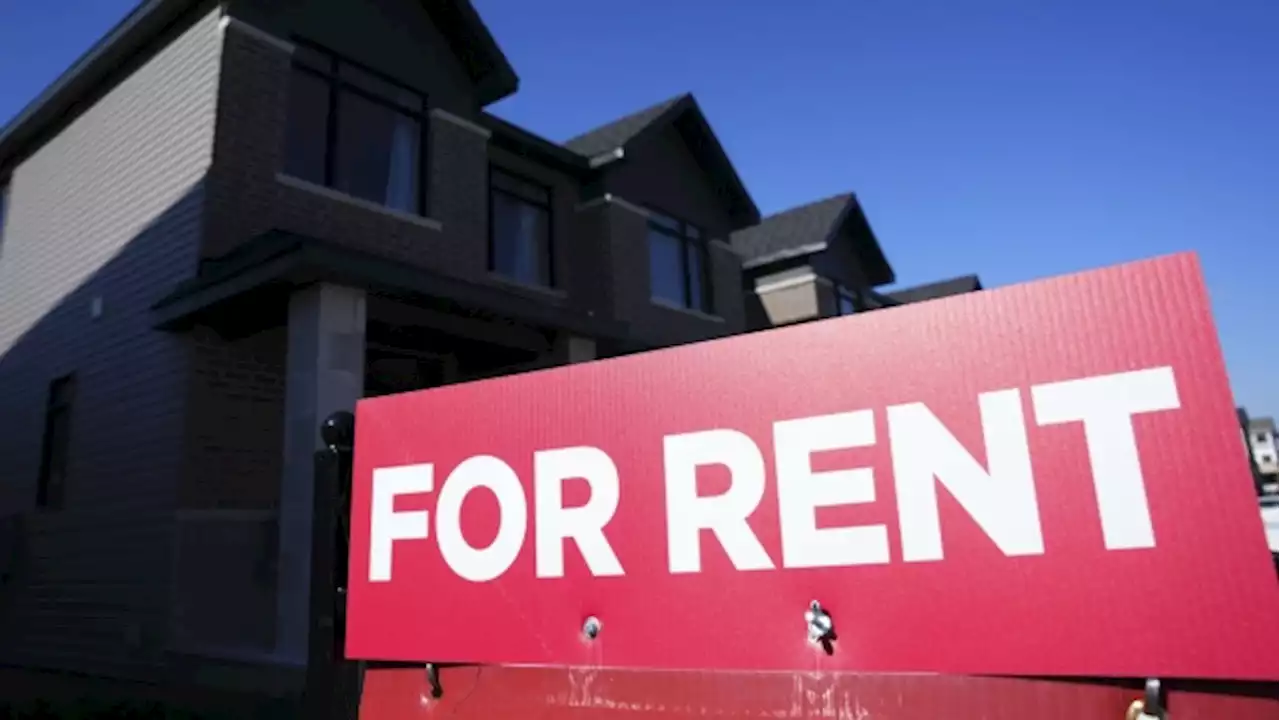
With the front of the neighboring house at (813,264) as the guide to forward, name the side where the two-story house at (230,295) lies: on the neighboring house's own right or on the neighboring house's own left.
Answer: on the neighboring house's own right

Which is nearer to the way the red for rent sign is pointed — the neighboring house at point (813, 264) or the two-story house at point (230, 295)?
the two-story house

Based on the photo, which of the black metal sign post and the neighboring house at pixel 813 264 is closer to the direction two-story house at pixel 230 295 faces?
the black metal sign post

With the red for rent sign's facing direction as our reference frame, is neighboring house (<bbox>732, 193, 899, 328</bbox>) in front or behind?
behind

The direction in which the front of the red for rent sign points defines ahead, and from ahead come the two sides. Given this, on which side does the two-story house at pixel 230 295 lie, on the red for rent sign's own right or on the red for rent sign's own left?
on the red for rent sign's own right

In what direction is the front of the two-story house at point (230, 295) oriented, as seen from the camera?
facing the viewer and to the right of the viewer

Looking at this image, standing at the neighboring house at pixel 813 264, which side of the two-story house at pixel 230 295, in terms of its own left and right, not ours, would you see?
left

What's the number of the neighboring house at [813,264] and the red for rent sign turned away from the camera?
0

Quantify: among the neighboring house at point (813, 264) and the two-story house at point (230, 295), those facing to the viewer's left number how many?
0

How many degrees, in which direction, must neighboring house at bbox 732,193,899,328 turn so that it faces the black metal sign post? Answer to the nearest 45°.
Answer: approximately 45° to its right

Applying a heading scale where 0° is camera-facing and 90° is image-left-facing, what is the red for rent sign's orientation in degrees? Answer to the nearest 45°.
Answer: approximately 45°

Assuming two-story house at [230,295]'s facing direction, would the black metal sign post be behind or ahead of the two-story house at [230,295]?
ahead

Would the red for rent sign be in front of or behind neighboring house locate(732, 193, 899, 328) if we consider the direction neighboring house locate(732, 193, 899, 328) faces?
in front
